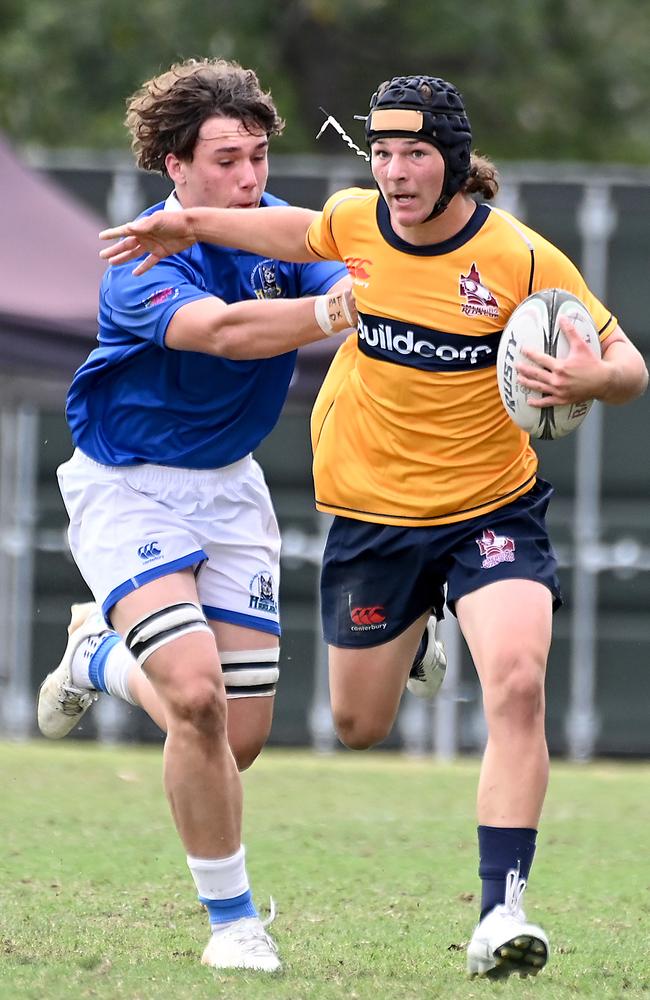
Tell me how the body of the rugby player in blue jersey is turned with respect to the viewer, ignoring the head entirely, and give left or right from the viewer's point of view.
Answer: facing the viewer and to the right of the viewer

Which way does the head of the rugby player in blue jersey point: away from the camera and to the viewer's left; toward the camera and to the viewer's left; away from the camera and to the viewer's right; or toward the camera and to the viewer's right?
toward the camera and to the viewer's right

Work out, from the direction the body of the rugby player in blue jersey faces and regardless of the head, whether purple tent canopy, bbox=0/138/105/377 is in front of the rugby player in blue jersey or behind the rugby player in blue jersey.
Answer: behind
